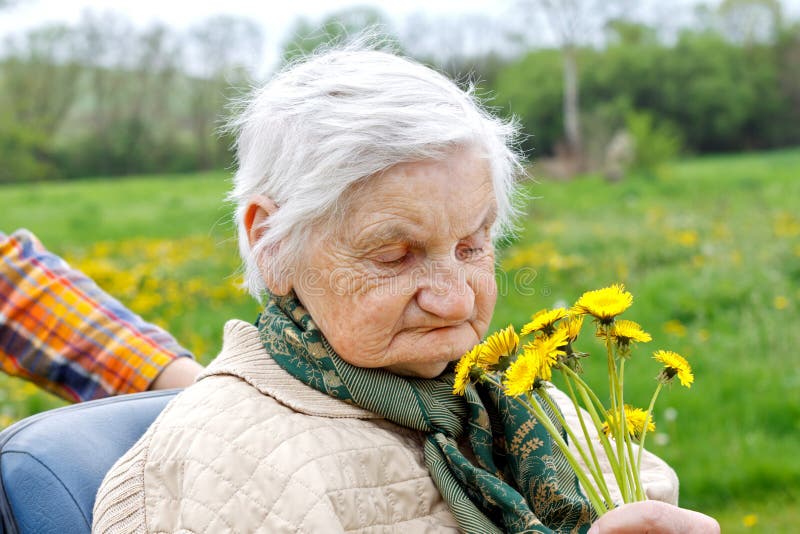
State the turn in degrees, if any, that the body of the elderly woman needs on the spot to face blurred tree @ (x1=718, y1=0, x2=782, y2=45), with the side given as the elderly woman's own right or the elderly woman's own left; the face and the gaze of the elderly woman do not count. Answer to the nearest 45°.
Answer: approximately 135° to the elderly woman's own left

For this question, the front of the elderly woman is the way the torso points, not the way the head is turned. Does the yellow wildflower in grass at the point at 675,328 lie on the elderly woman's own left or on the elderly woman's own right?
on the elderly woman's own left

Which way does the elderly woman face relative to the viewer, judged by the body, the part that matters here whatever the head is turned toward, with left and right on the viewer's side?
facing the viewer and to the right of the viewer

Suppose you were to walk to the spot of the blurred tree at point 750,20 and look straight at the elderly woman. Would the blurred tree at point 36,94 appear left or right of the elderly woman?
right

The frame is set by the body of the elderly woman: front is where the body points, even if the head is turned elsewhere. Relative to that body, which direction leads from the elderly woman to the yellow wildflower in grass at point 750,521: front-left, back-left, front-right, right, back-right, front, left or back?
left

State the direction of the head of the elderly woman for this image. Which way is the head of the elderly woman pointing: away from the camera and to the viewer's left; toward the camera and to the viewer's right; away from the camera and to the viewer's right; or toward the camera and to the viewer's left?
toward the camera and to the viewer's right
